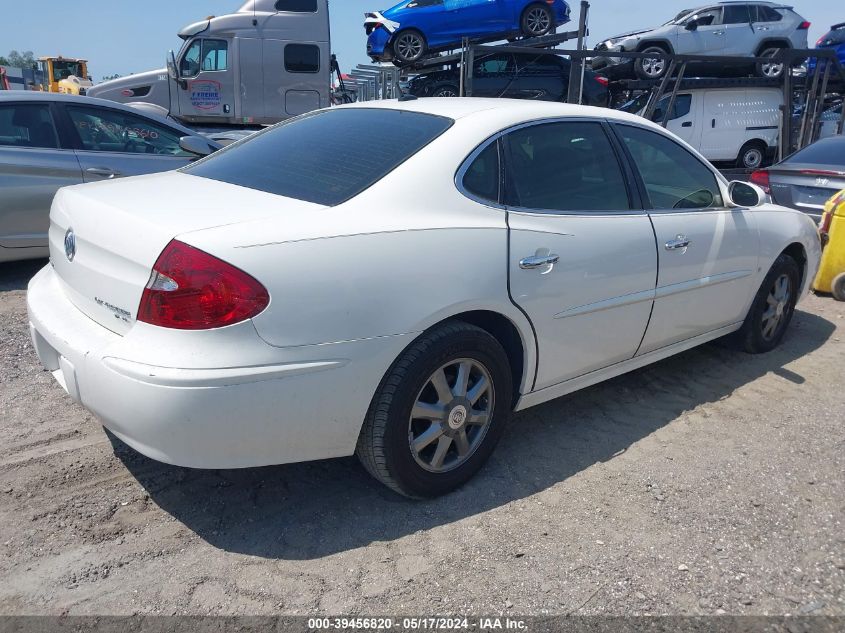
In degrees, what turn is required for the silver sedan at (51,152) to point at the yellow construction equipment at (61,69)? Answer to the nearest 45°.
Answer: approximately 90° to its left

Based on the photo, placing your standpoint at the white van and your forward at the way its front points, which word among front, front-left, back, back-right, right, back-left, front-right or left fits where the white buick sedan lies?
left

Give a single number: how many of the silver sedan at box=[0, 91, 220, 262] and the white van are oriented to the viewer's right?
1

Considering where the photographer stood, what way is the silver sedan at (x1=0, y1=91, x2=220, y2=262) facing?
facing to the right of the viewer

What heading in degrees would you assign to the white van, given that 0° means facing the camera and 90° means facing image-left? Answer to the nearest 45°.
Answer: approximately 90°

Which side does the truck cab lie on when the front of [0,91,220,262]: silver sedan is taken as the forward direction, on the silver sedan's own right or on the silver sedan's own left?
on the silver sedan's own left

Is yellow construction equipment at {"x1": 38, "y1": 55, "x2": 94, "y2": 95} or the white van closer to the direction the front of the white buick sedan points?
the white van

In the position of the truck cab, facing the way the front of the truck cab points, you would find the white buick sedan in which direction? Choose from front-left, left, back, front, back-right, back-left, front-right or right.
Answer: left

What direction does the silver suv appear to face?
to the viewer's left

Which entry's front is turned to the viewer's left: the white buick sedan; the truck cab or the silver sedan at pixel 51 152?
the truck cab

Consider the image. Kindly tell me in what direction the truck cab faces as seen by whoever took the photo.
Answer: facing to the left of the viewer

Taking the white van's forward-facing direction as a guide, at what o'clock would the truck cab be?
The truck cab is roughly at 11 o'clock from the white van.

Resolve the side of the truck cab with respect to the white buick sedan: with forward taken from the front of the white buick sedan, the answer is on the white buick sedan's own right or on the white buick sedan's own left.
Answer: on the white buick sedan's own left

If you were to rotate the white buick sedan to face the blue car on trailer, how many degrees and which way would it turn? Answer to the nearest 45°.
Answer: approximately 45° to its left

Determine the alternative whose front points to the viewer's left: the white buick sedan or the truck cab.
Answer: the truck cab

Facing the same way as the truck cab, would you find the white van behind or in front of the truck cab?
behind
